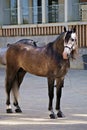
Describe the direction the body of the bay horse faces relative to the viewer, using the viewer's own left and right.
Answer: facing the viewer and to the right of the viewer
